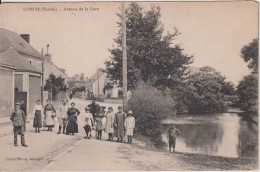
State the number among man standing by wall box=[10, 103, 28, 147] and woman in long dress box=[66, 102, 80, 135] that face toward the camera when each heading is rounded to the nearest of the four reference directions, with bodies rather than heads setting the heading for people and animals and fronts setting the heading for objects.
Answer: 2

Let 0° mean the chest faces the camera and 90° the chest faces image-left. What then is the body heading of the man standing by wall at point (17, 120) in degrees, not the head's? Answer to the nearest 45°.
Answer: approximately 0°

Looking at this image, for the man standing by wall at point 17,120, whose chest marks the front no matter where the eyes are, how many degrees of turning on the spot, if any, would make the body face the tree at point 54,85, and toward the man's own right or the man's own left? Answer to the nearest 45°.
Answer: approximately 180°

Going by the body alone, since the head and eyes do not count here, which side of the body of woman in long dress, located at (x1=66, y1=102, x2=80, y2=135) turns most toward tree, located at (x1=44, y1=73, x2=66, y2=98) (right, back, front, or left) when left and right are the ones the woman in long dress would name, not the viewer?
back

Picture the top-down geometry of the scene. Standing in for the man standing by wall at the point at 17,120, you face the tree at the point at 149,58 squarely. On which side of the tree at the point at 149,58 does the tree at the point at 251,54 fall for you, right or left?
right

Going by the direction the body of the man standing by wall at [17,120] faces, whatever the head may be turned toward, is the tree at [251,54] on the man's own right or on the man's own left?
on the man's own left

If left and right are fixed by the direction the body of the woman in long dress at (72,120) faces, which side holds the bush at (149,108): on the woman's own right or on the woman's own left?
on the woman's own left
